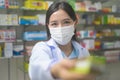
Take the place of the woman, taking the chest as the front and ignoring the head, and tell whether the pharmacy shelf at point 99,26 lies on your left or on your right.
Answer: on your left

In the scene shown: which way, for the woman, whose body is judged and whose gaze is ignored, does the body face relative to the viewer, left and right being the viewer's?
facing the viewer and to the right of the viewer
